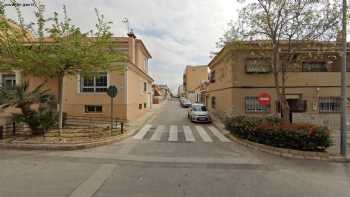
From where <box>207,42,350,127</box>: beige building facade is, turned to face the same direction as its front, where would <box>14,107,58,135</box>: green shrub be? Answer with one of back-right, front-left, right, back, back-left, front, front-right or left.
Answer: front-right

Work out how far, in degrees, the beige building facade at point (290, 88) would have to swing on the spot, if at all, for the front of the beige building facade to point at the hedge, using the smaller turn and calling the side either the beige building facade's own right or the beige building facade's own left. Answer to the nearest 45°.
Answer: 0° — it already faces it

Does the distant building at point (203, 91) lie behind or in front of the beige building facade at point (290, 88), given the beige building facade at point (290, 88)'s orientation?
behind

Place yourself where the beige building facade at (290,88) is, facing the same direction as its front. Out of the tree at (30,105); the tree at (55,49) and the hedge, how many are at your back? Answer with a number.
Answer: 0

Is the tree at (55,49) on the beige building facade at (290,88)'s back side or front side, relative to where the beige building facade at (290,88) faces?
on the front side

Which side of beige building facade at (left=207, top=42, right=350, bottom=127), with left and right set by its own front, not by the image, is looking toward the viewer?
front

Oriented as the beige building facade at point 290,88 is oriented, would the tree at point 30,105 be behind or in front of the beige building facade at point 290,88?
in front

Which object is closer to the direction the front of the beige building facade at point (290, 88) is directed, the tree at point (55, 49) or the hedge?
the hedge
